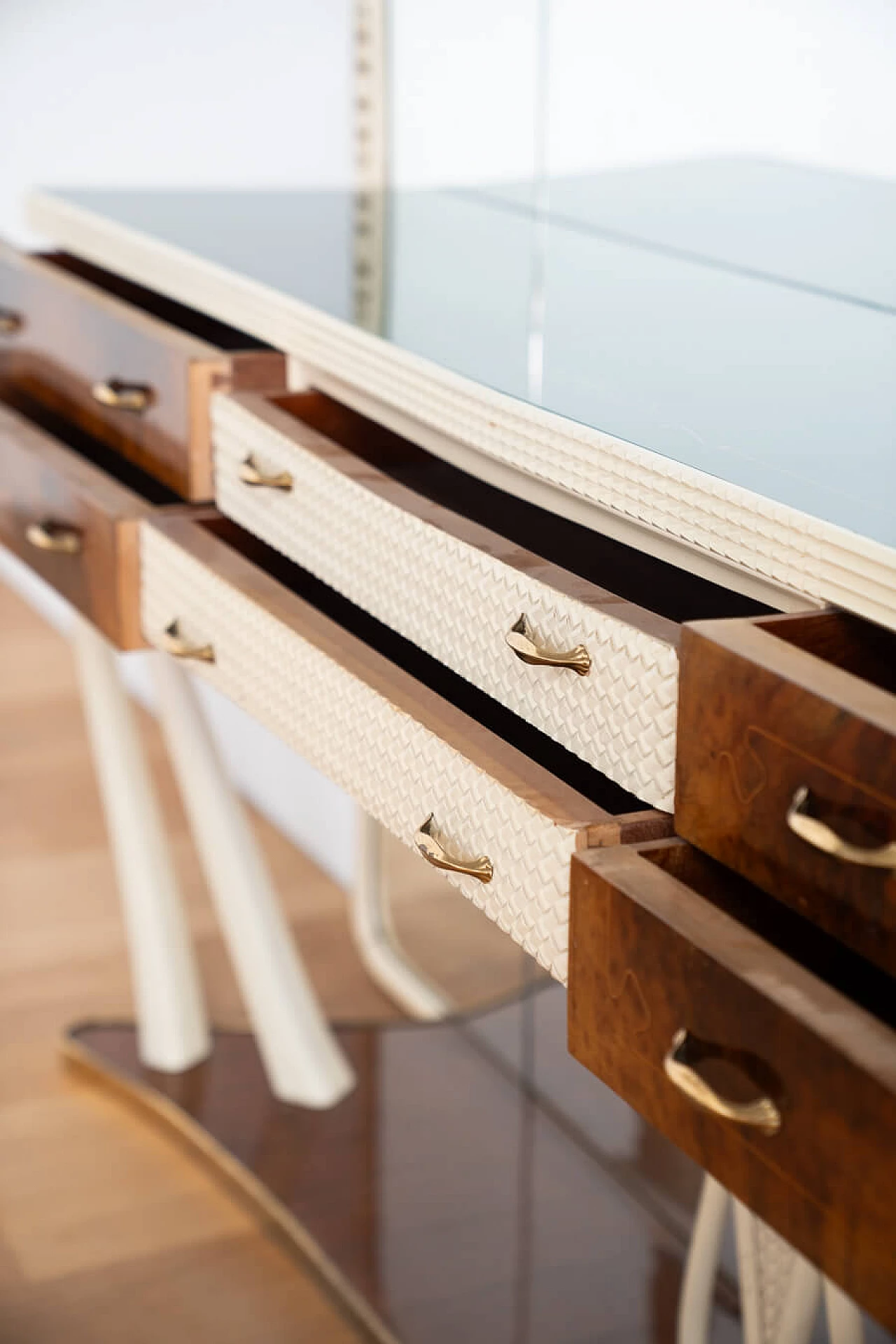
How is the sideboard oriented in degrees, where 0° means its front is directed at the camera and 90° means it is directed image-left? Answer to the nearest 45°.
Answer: approximately 45°
